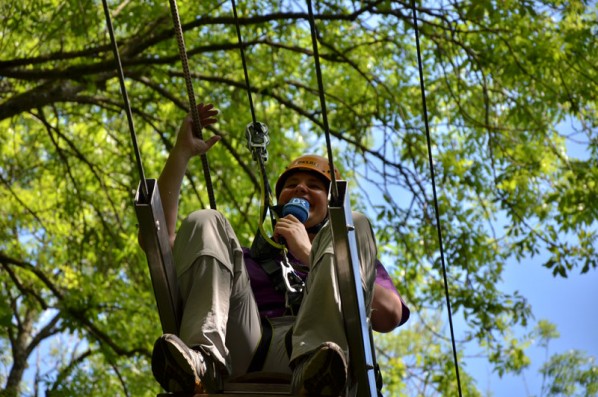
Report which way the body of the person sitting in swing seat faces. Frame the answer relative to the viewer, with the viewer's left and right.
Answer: facing the viewer
